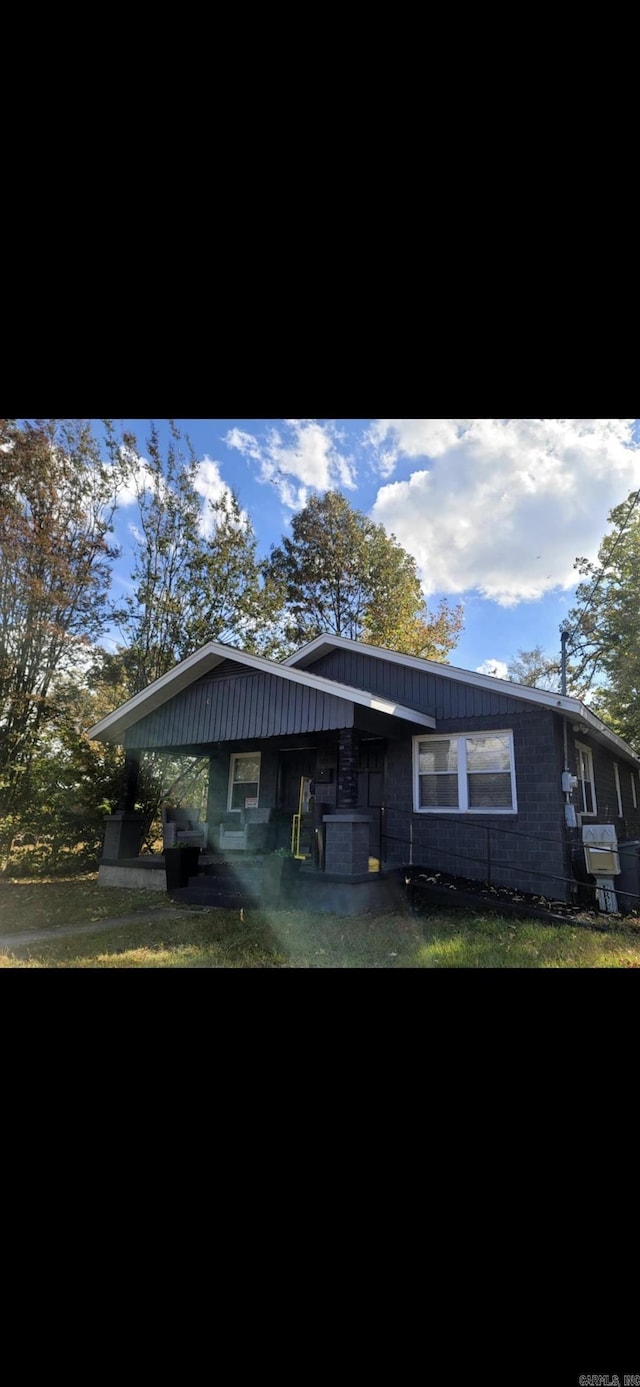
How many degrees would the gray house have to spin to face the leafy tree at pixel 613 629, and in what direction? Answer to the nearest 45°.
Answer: approximately 180°

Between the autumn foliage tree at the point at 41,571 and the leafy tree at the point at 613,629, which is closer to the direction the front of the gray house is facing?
the autumn foliage tree

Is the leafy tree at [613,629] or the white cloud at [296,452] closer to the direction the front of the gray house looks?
the white cloud

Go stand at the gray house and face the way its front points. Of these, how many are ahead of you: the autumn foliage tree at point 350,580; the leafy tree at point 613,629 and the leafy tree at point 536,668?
0

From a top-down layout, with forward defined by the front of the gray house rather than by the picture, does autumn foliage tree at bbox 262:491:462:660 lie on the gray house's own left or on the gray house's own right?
on the gray house's own right

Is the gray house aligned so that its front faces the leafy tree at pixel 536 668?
no

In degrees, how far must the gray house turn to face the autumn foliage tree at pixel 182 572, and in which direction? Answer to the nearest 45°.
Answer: approximately 90° to its right

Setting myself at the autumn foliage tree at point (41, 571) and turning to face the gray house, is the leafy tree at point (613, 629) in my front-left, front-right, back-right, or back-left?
front-left

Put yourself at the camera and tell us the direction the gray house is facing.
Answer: facing the viewer and to the left of the viewer

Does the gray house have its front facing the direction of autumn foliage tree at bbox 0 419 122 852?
no
